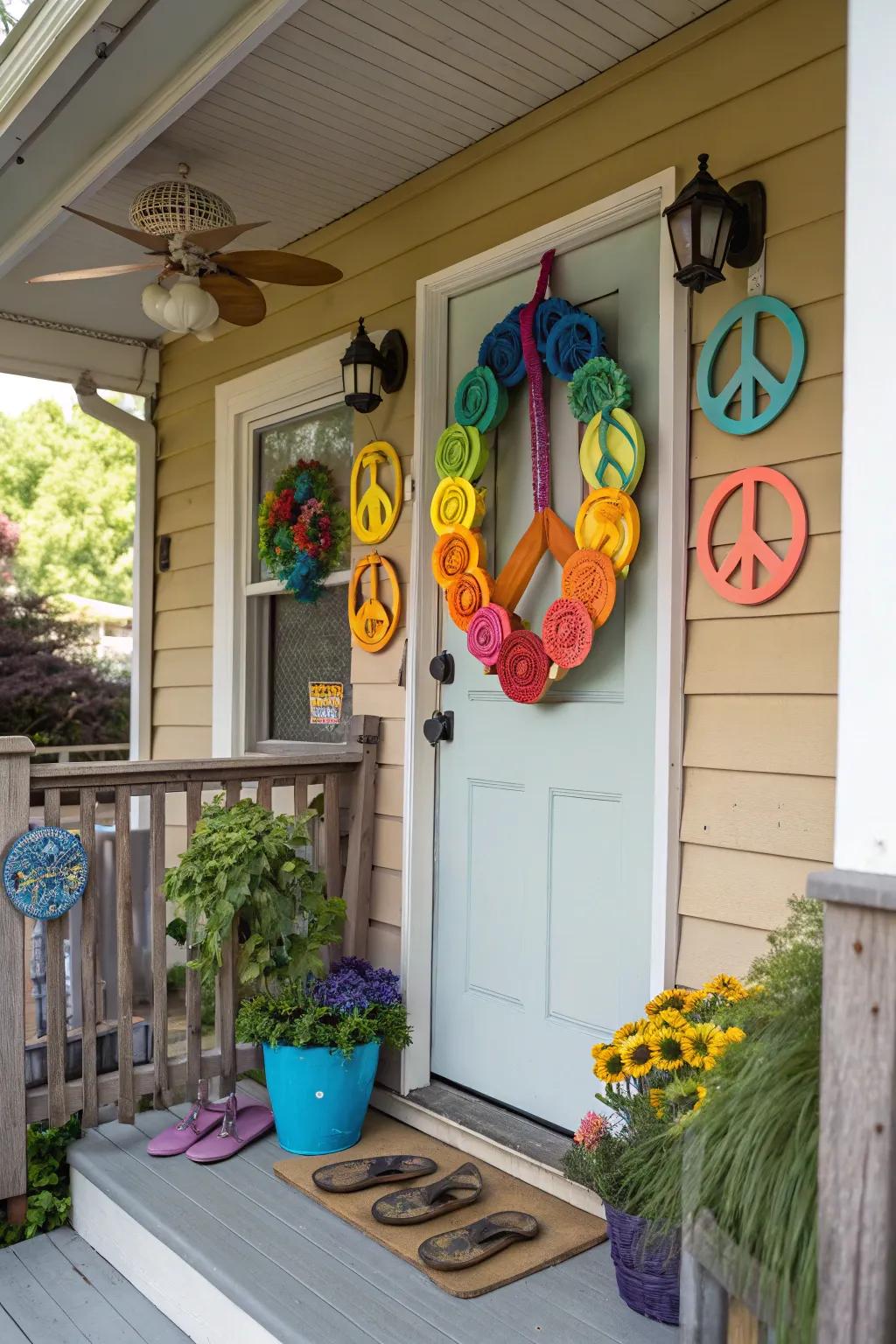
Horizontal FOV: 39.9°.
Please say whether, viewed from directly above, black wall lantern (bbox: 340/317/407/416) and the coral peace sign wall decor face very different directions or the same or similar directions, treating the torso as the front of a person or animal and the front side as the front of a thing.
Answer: same or similar directions

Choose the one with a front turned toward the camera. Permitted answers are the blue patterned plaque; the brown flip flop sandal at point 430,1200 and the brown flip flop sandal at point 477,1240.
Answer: the blue patterned plaque

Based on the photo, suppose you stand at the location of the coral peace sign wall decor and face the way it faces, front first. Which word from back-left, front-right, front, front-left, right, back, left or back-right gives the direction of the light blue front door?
right

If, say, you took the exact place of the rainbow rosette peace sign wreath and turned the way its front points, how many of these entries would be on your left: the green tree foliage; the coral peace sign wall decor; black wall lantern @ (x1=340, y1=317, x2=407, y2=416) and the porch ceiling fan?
1

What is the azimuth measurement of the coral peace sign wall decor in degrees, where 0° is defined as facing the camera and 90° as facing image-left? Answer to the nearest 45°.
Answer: approximately 45°

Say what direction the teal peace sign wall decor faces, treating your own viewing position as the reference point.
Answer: facing the viewer and to the left of the viewer

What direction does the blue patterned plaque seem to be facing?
toward the camera

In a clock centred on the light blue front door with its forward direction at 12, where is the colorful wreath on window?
The colorful wreath on window is roughly at 3 o'clock from the light blue front door.

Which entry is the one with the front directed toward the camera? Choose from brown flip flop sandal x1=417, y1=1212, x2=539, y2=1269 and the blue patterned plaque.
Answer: the blue patterned plaque

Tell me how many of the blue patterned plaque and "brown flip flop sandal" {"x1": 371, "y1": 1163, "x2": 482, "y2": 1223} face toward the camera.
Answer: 1

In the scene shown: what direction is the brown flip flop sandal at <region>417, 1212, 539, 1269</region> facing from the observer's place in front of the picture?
facing away from the viewer and to the right of the viewer
